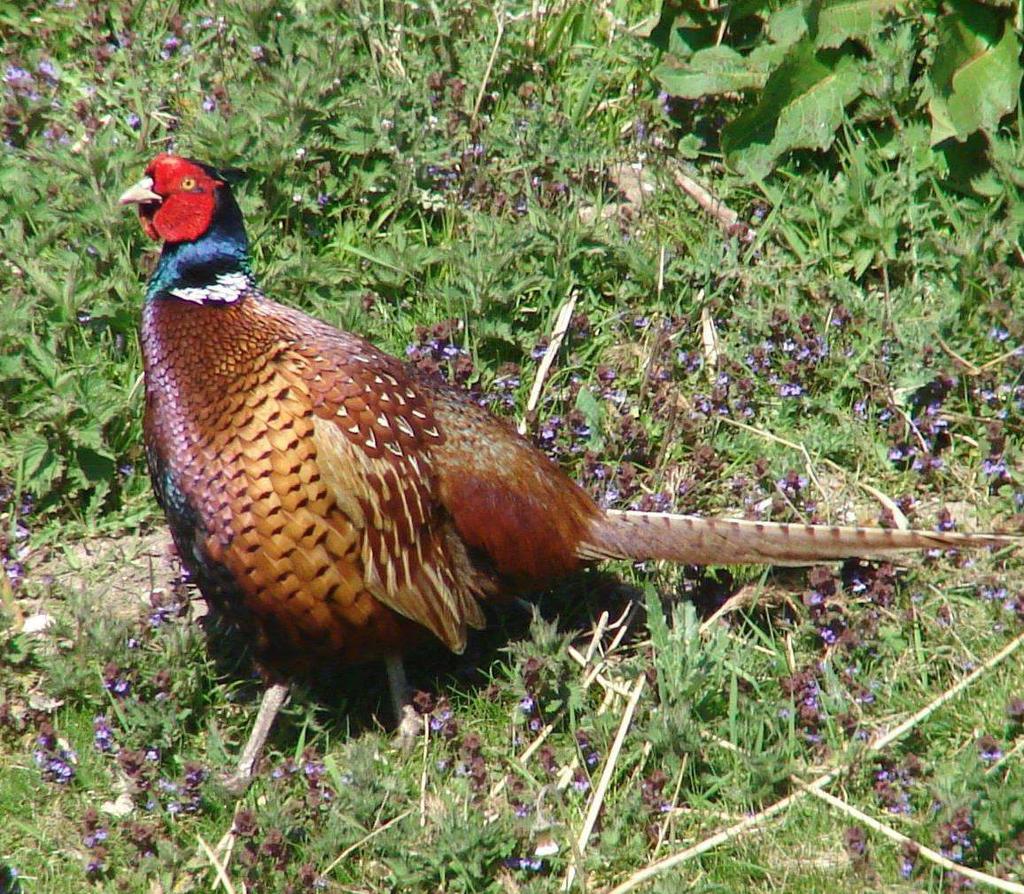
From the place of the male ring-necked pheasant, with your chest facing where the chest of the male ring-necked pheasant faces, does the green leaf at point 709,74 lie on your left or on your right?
on your right

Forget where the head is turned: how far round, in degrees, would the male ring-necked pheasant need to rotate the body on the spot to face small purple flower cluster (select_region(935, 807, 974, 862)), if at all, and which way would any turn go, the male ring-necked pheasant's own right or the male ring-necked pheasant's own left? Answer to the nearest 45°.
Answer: approximately 180°

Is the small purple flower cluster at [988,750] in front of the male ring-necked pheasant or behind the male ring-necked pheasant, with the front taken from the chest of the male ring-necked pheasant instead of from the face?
behind

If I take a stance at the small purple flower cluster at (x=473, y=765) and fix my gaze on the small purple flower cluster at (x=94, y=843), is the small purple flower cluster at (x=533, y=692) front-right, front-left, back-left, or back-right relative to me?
back-right

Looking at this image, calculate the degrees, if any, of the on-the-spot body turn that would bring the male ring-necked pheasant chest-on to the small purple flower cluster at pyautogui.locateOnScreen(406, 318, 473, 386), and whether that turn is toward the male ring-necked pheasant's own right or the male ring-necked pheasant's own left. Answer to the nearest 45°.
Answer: approximately 90° to the male ring-necked pheasant's own right

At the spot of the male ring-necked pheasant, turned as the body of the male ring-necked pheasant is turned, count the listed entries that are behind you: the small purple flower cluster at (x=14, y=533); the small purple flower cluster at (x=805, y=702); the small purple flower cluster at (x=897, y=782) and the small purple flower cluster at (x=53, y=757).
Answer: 2

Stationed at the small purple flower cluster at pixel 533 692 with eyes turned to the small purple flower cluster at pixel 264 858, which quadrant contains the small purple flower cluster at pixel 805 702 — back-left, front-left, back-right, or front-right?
back-left

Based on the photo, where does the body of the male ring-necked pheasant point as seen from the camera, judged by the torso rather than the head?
to the viewer's left

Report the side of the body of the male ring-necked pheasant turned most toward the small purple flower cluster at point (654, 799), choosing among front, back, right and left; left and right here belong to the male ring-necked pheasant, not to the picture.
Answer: back

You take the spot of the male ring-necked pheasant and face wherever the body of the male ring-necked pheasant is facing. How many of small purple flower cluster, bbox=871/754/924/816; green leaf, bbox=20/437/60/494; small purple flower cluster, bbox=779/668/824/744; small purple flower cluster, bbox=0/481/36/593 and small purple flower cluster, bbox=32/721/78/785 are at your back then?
2

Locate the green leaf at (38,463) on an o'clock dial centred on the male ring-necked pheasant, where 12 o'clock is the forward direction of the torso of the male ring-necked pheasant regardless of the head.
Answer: The green leaf is roughly at 1 o'clock from the male ring-necked pheasant.

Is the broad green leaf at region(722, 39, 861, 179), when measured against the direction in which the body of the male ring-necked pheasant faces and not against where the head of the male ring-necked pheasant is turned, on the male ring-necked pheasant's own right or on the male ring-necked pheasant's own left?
on the male ring-necked pheasant's own right
